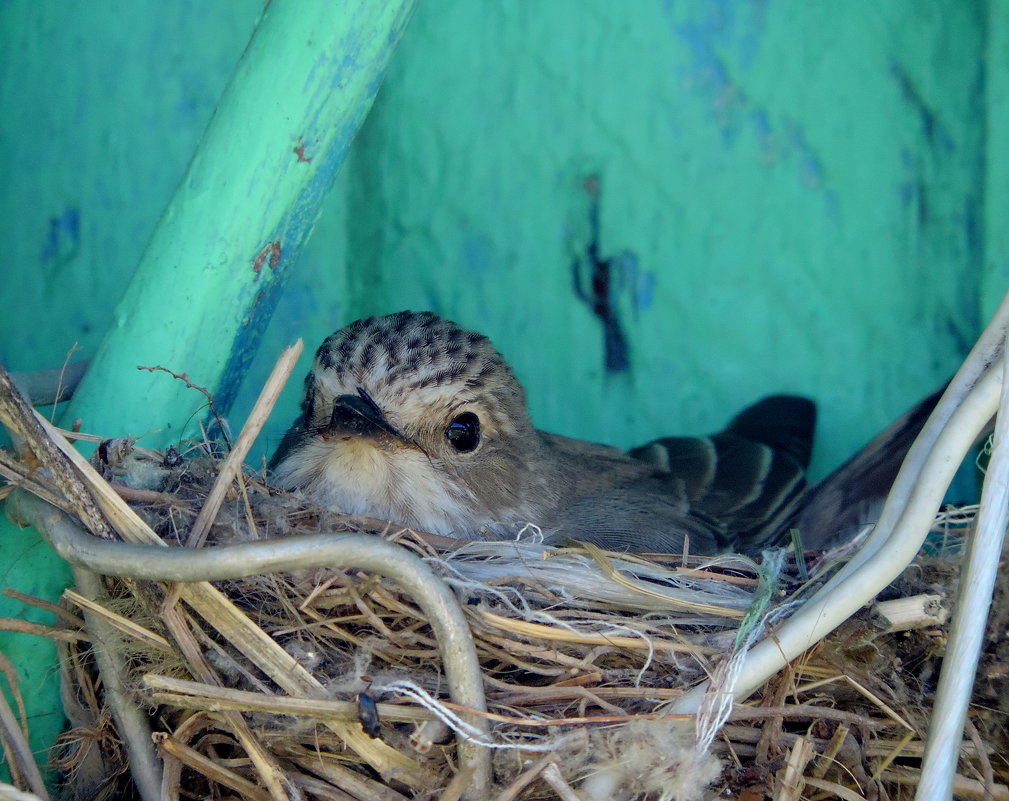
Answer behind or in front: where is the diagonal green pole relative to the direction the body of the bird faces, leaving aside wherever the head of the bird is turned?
in front

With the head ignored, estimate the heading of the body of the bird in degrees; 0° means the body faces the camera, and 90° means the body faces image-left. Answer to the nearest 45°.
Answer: approximately 45°
